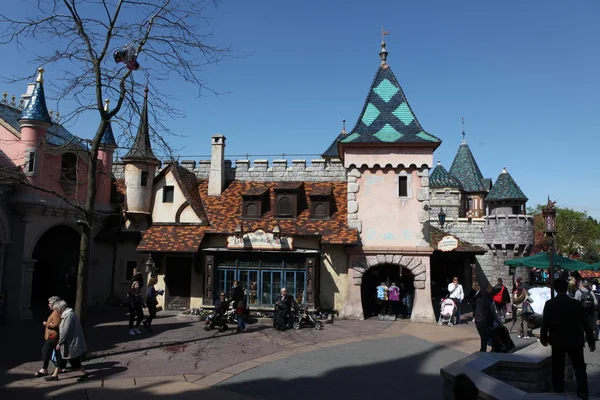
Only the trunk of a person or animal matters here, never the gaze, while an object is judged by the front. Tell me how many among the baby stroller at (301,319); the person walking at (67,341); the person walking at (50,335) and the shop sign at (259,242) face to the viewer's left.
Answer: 2

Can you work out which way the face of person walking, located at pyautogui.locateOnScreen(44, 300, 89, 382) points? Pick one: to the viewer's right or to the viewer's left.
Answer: to the viewer's left

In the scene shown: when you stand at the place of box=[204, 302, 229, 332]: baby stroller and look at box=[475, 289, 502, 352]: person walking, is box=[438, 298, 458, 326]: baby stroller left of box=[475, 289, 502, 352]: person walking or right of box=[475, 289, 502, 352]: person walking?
left

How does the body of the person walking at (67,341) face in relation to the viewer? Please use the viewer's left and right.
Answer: facing to the left of the viewer

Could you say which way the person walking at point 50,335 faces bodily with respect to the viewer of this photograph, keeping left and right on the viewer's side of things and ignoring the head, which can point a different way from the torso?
facing to the left of the viewer

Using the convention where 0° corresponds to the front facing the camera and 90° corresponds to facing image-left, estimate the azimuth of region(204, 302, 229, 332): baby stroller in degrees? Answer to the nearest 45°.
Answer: approximately 90°

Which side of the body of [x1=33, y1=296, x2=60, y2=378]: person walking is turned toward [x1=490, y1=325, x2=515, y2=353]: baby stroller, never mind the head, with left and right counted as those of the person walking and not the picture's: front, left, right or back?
back

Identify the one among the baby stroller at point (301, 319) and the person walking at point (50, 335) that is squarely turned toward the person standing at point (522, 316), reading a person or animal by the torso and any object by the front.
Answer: the baby stroller

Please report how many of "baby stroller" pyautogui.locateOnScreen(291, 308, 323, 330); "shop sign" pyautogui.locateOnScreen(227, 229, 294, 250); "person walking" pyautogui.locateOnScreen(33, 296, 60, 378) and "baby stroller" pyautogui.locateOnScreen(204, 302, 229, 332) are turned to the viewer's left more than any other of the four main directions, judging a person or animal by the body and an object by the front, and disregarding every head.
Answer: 2

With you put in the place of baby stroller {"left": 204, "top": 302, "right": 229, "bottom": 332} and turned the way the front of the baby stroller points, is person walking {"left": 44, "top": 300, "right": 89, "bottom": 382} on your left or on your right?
on your left

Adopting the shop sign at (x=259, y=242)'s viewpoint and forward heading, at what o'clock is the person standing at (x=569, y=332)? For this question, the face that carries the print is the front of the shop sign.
The person standing is roughly at 11 o'clock from the shop sign.

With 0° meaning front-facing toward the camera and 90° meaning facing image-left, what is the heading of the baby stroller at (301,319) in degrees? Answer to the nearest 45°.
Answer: approximately 270°
